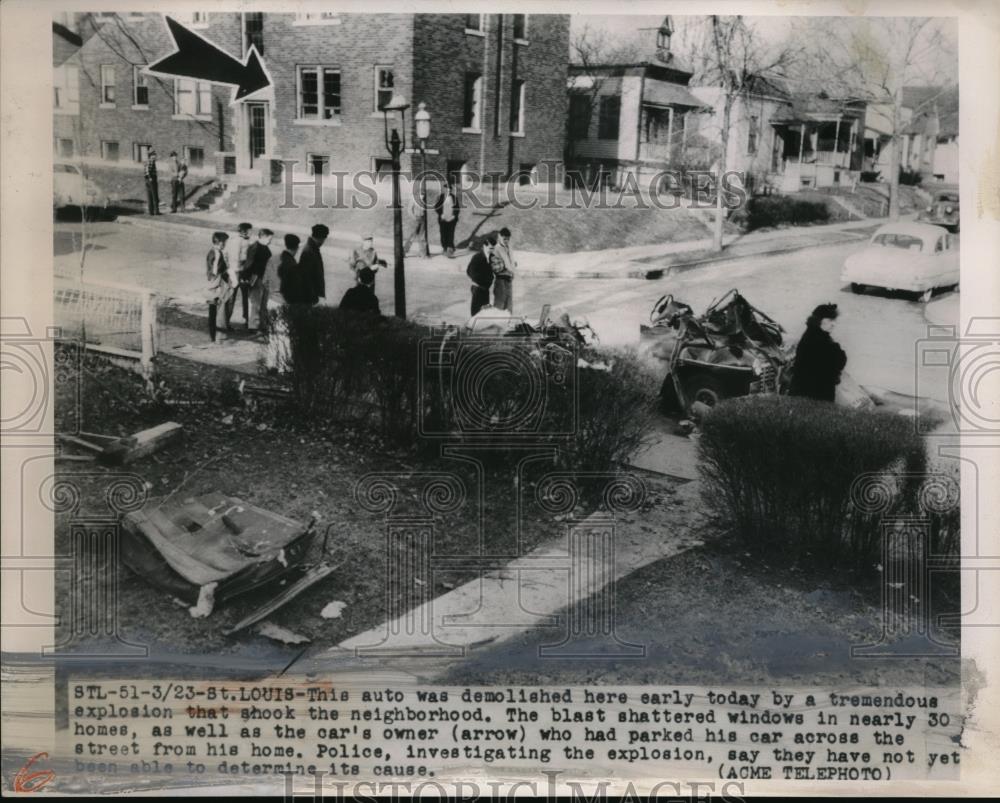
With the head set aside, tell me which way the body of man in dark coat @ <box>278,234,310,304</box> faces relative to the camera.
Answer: to the viewer's right

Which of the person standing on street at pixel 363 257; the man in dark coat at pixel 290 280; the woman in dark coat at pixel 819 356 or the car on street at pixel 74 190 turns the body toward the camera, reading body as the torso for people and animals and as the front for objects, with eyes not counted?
the person standing on street

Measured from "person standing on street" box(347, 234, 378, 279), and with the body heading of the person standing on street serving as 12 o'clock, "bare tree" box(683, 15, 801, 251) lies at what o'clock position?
The bare tree is roughly at 9 o'clock from the person standing on street.

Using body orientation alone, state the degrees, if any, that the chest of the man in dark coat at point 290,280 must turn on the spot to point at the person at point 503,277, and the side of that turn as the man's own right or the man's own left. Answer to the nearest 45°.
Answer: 0° — they already face them

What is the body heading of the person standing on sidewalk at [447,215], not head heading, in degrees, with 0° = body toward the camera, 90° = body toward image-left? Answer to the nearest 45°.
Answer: approximately 0°

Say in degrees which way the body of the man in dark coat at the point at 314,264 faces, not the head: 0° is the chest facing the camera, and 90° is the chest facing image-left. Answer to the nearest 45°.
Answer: approximately 270°
